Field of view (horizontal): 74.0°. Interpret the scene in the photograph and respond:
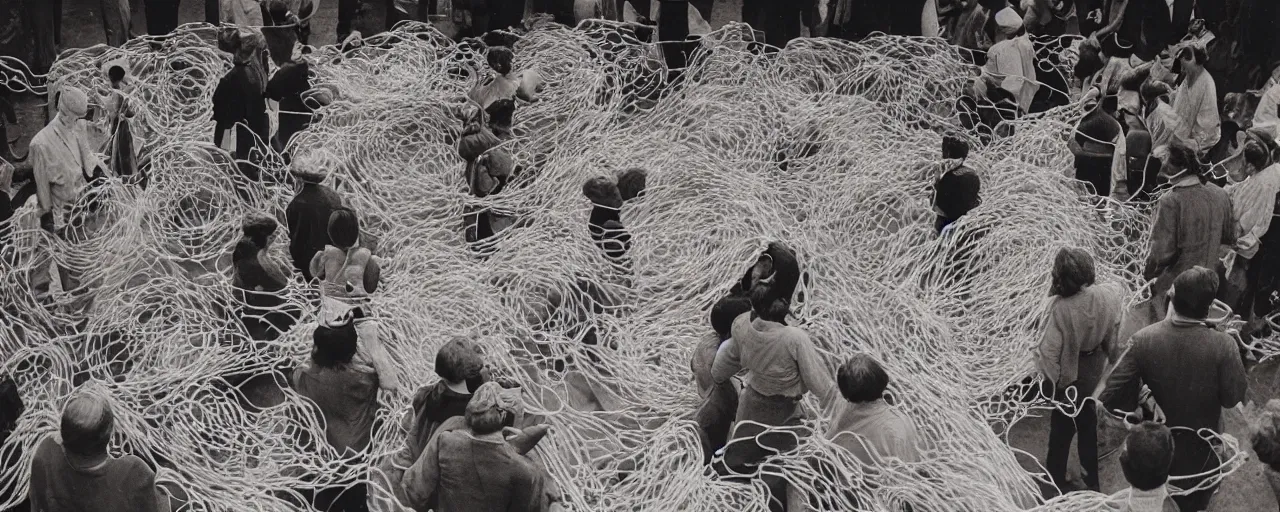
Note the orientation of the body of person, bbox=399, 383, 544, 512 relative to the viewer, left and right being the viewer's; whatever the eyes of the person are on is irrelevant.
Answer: facing away from the viewer

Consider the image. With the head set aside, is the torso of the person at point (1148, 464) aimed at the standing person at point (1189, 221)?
yes

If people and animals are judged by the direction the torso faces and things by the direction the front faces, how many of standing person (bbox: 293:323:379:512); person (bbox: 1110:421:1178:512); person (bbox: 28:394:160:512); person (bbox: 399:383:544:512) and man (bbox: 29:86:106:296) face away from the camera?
4

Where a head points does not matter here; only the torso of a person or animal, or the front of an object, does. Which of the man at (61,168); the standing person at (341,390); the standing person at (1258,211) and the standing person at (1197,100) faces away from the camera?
the standing person at (341,390)

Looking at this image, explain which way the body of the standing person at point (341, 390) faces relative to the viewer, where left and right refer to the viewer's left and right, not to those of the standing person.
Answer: facing away from the viewer

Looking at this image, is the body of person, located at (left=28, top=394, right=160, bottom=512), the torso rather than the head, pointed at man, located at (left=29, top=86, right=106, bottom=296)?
yes

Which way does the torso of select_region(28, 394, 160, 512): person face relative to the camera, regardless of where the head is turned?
away from the camera

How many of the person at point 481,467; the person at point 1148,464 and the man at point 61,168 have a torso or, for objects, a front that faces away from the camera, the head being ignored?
2

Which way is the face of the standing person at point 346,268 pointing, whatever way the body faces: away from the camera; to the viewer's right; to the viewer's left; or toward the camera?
away from the camera

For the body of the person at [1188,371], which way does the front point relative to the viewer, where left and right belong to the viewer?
facing away from the viewer

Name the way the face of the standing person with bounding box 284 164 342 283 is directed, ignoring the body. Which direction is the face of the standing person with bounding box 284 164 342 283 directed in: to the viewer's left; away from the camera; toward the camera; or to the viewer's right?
away from the camera

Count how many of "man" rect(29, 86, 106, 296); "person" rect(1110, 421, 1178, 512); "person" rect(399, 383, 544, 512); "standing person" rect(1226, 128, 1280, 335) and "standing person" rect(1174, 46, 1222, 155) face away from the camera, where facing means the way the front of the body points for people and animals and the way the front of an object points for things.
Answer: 2

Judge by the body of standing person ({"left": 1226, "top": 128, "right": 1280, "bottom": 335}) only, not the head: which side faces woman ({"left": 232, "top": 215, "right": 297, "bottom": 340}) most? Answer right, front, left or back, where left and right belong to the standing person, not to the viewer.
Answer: front
